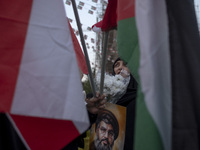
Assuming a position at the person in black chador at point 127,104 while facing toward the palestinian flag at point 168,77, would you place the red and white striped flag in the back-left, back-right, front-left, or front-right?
front-right

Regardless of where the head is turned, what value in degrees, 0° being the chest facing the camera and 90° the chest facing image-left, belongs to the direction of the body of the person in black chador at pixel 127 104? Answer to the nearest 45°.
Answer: approximately 45°

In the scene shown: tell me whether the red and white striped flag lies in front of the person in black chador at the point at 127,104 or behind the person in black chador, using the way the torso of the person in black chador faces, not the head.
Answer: in front

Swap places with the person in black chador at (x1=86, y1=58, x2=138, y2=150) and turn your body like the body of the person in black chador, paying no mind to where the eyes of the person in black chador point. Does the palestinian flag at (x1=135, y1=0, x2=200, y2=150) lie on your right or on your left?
on your left
